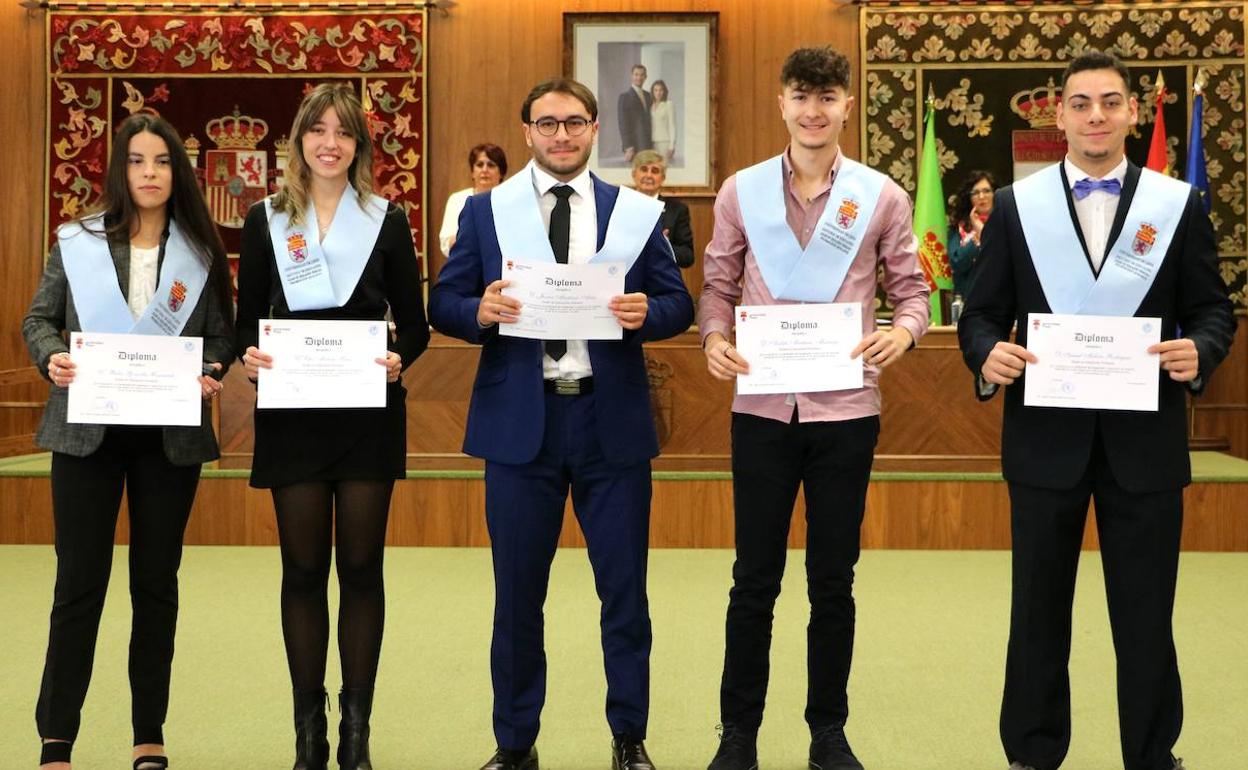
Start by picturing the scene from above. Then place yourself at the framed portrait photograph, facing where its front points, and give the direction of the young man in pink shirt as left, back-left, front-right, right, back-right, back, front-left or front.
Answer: front

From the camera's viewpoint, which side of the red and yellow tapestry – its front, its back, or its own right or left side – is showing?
front

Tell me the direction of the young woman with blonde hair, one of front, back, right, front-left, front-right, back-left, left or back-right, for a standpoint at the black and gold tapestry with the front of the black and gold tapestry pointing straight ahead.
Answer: front

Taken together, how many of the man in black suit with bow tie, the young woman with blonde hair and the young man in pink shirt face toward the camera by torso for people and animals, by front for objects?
3

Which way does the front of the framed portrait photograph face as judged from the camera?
facing the viewer

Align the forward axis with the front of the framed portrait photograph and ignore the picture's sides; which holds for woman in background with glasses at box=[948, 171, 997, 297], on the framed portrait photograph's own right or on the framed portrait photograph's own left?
on the framed portrait photograph's own left

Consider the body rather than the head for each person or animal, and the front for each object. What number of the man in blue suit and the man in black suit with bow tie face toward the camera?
2

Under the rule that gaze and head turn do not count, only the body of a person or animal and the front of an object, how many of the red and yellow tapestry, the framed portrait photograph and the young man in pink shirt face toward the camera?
3

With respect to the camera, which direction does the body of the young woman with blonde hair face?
toward the camera
